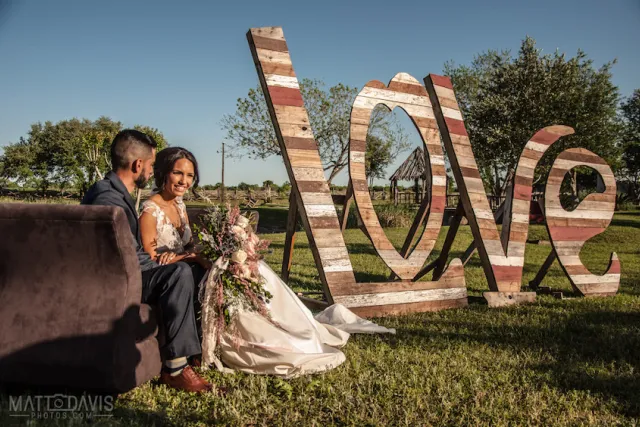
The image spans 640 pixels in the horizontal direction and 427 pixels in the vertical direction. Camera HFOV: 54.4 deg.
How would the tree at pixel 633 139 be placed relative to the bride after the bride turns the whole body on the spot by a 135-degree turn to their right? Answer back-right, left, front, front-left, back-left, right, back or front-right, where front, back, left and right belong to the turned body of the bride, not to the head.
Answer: back-right

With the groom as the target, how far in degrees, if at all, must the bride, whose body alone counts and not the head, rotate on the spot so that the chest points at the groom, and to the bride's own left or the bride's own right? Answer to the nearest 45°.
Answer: approximately 90° to the bride's own right

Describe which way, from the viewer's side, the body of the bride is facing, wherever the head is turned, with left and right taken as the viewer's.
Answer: facing the viewer and to the right of the viewer

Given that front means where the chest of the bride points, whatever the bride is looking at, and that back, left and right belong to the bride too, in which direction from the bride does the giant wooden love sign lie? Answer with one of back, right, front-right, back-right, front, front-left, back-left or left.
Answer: left
